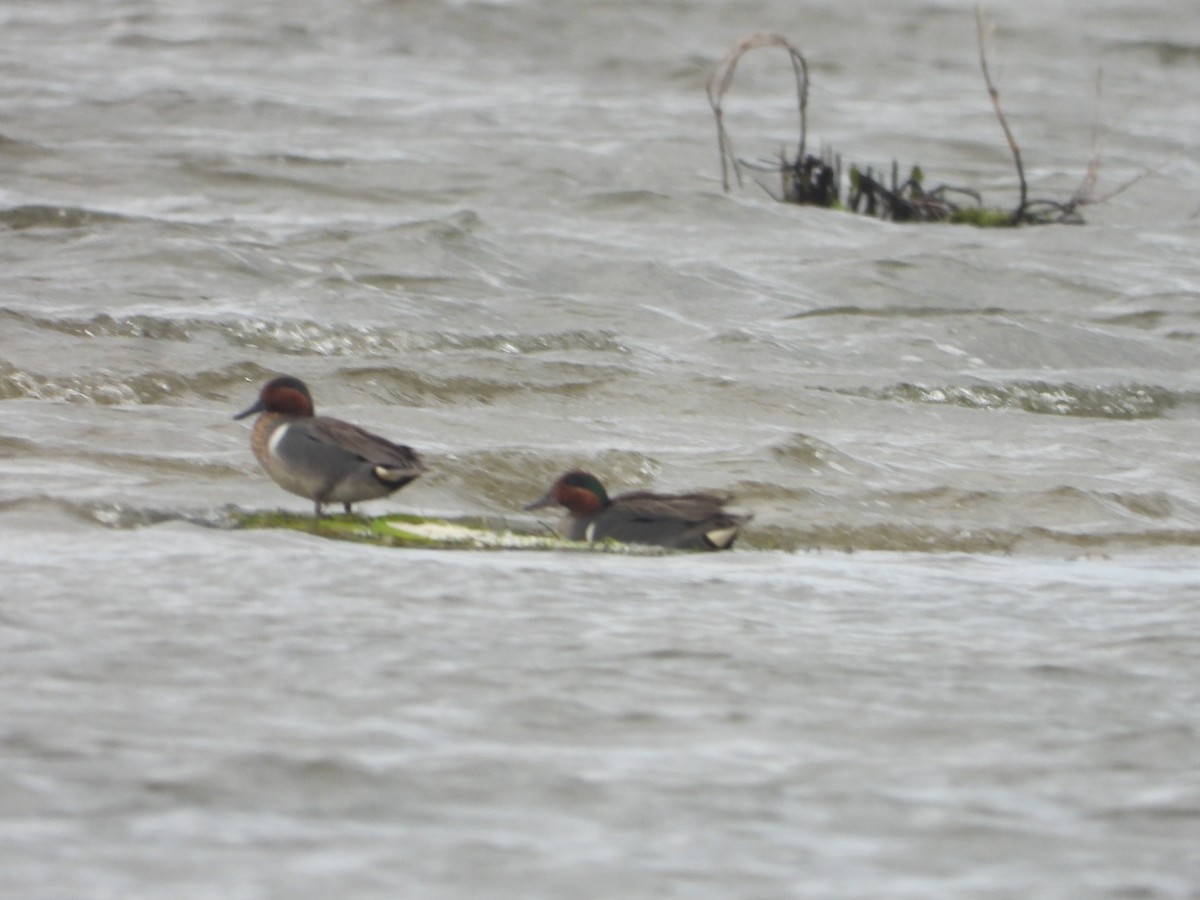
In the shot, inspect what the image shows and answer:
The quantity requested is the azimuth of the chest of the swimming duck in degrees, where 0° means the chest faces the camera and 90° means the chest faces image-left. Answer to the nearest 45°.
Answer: approximately 90°

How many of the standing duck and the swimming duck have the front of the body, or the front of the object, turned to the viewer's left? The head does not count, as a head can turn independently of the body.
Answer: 2

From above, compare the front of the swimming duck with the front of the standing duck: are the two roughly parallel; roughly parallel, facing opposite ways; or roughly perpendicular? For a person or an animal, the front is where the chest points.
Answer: roughly parallel

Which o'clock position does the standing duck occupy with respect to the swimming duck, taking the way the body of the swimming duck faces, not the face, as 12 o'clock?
The standing duck is roughly at 12 o'clock from the swimming duck.

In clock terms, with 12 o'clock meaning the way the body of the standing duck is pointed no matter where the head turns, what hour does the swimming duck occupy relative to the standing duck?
The swimming duck is roughly at 6 o'clock from the standing duck.

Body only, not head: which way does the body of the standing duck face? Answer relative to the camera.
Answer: to the viewer's left
